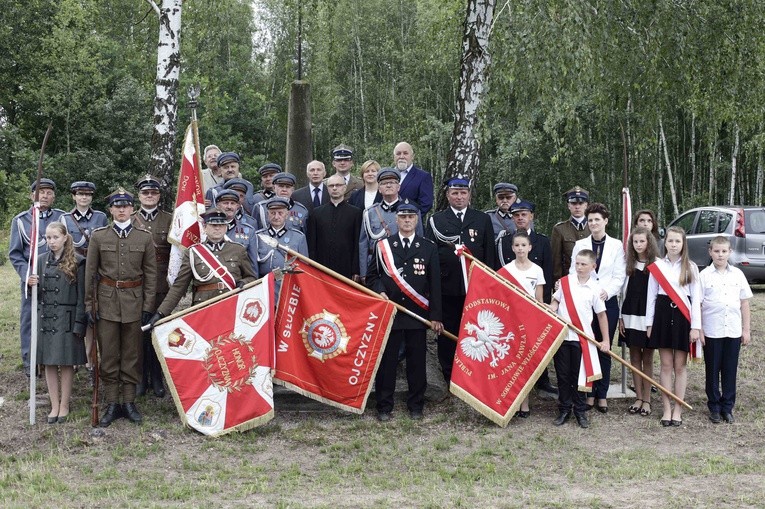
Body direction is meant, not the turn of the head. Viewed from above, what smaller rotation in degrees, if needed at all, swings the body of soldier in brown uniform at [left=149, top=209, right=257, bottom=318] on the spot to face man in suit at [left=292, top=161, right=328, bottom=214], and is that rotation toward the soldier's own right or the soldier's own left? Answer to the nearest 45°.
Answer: approximately 135° to the soldier's own left

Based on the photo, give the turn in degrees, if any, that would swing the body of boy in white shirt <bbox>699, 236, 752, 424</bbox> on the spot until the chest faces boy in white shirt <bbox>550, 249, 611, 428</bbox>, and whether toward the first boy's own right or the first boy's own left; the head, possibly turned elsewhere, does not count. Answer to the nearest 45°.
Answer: approximately 90° to the first boy's own right

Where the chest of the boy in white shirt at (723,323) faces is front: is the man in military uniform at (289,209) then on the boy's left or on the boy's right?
on the boy's right

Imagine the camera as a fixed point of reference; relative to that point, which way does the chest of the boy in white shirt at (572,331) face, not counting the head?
toward the camera

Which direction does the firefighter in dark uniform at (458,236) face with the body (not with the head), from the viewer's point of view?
toward the camera

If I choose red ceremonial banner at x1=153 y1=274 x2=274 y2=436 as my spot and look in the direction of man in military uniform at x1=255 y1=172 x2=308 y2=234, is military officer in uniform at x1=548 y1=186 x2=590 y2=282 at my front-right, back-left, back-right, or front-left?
front-right

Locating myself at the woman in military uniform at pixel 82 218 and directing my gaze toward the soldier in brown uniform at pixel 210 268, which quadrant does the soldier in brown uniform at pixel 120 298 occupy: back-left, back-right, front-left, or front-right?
front-right

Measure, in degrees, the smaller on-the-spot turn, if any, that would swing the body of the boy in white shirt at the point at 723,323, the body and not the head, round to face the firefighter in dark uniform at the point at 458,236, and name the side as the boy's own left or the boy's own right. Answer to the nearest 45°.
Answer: approximately 90° to the boy's own right

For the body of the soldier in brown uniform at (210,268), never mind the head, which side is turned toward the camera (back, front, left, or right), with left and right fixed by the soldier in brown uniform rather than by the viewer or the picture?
front

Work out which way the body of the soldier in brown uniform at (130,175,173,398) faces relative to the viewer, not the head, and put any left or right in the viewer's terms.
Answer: facing the viewer
